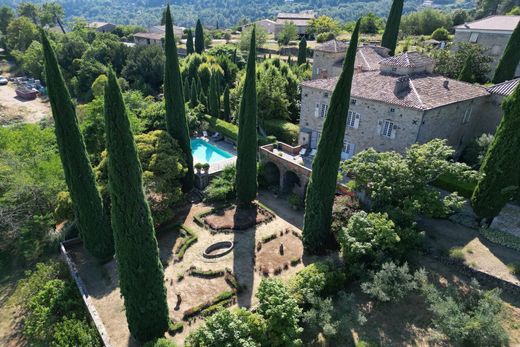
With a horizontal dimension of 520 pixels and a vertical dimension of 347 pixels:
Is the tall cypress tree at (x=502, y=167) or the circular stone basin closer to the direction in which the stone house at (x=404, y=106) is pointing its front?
the circular stone basin

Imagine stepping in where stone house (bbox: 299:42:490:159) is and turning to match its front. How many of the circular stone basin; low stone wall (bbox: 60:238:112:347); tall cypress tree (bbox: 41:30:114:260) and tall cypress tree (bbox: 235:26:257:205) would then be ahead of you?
4

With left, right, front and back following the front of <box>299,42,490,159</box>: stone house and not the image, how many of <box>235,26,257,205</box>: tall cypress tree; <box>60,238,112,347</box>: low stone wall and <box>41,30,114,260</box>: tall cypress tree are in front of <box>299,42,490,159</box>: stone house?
3

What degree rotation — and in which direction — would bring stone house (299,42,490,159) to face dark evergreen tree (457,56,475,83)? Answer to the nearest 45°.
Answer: approximately 180°

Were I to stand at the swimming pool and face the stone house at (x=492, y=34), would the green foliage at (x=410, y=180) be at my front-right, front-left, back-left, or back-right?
front-right

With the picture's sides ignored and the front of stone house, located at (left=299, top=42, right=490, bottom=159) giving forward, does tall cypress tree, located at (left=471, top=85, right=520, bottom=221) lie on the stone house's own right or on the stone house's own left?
on the stone house's own left

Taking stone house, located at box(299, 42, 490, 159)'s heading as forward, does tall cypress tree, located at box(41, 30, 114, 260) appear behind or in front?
in front

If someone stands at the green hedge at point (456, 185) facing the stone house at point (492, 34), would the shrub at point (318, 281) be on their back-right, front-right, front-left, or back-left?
back-left

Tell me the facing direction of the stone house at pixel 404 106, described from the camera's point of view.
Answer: facing the viewer and to the left of the viewer

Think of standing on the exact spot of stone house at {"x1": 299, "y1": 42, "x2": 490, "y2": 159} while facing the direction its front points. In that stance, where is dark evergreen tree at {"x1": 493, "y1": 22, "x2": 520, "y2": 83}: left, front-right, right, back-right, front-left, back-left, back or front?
back

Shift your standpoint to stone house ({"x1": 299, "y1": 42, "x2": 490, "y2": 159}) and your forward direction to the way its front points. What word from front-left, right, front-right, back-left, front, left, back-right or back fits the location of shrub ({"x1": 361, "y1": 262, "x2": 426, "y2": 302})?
front-left
